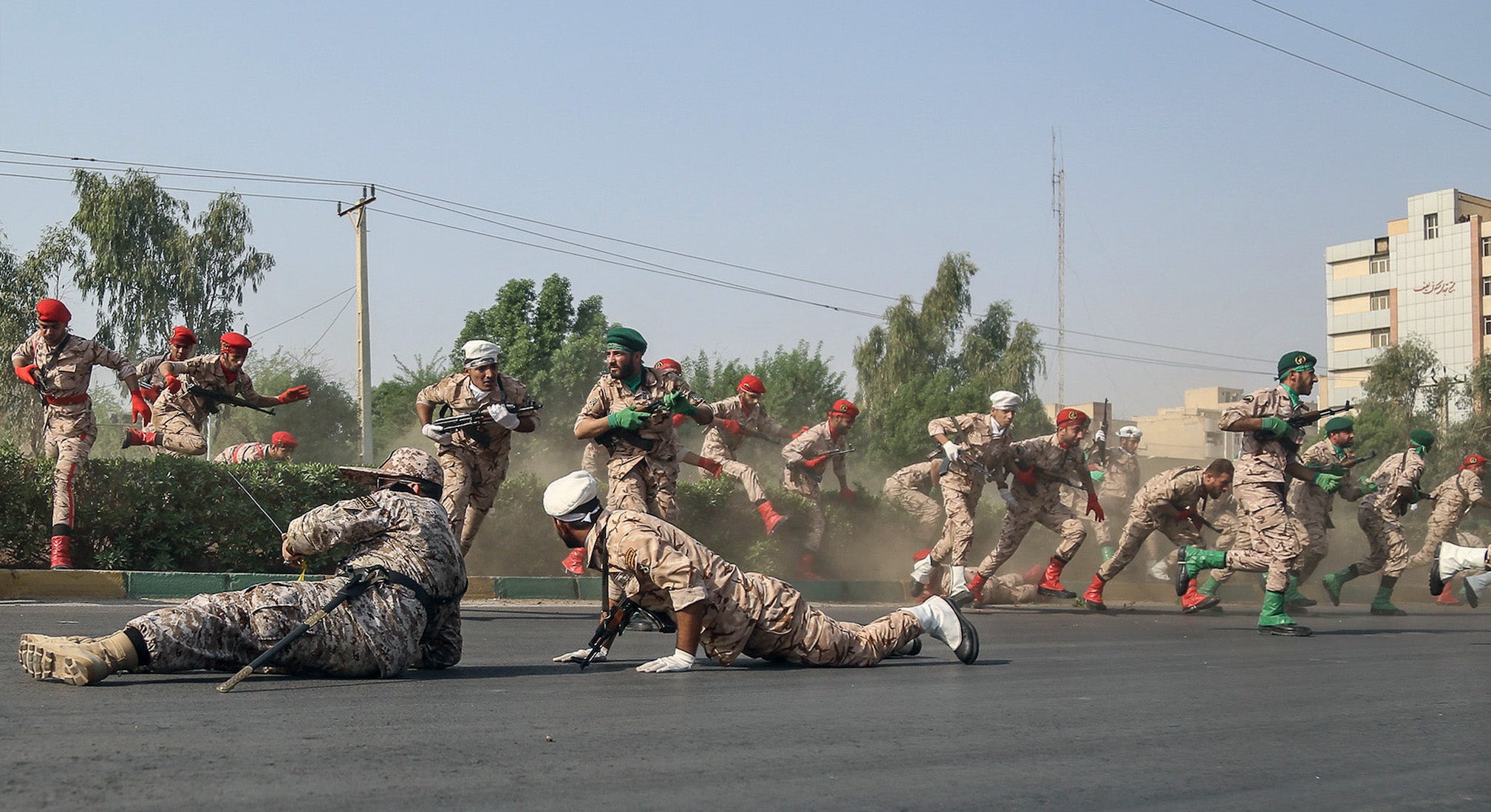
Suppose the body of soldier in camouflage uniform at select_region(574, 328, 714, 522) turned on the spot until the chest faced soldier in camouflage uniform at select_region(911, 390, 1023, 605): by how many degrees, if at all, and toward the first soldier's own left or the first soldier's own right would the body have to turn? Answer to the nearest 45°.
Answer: approximately 135° to the first soldier's own left

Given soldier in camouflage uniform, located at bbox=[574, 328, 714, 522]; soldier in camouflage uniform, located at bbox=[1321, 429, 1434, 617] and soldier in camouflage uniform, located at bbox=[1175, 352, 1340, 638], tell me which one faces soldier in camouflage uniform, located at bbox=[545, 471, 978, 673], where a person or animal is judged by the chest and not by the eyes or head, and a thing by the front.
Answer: soldier in camouflage uniform, located at bbox=[574, 328, 714, 522]

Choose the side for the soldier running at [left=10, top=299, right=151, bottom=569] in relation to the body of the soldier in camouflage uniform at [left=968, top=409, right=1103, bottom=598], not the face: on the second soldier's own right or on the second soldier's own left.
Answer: on the second soldier's own right

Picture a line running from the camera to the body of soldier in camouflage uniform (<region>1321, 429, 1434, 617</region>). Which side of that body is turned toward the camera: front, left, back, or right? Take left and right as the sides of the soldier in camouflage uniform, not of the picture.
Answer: right

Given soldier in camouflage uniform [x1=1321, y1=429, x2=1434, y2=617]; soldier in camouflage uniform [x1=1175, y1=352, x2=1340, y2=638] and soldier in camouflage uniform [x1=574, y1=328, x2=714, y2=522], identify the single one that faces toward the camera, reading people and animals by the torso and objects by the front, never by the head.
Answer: soldier in camouflage uniform [x1=574, y1=328, x2=714, y2=522]

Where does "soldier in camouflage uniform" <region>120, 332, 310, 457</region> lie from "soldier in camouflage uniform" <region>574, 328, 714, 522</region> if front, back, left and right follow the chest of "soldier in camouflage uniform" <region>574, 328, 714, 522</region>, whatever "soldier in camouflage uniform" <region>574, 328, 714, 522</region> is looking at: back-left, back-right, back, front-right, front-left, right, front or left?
back-right

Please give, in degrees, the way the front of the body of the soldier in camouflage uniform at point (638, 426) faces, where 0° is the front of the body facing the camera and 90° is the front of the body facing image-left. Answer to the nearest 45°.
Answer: approximately 0°

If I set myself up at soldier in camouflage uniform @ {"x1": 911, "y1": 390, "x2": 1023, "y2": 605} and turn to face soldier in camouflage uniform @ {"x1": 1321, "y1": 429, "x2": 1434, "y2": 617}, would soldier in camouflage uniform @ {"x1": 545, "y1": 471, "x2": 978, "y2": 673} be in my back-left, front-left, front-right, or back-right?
back-right

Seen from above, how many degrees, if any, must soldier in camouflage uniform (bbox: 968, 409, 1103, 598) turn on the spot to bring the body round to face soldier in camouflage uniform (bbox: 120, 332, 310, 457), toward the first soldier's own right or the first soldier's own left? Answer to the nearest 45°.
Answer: approximately 135° to the first soldier's own right
